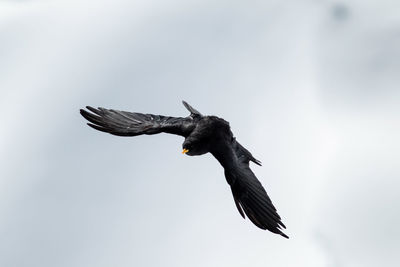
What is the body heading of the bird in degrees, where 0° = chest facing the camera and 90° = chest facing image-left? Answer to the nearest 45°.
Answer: approximately 45°
